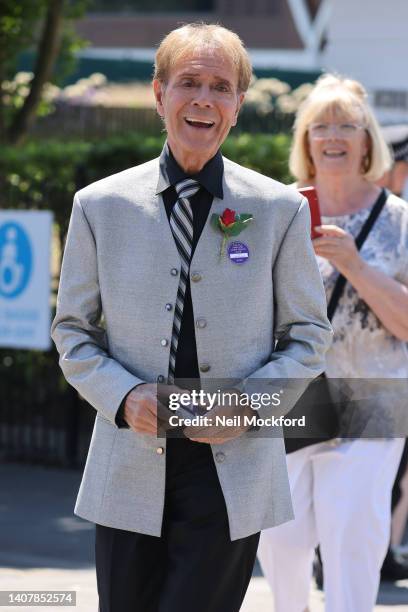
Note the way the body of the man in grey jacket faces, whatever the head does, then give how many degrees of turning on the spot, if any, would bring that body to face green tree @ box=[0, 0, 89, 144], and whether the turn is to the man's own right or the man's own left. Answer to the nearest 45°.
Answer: approximately 180°

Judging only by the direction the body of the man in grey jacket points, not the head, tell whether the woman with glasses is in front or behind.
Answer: behind

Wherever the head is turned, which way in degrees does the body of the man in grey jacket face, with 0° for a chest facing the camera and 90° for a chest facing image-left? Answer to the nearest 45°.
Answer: approximately 0°

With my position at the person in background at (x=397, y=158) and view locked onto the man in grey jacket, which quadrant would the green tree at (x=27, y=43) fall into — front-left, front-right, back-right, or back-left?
back-right

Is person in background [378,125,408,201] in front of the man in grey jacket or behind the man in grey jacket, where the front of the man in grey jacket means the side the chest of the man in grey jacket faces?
behind

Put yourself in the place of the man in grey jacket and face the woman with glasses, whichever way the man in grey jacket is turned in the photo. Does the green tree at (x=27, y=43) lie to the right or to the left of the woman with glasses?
left

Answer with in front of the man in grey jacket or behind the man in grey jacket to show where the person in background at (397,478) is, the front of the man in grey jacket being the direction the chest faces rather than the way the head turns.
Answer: behind
